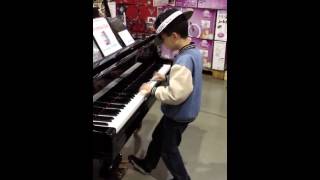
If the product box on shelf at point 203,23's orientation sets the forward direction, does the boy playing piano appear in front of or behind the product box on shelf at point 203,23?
in front

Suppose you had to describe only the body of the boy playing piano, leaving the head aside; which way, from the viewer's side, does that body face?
to the viewer's left

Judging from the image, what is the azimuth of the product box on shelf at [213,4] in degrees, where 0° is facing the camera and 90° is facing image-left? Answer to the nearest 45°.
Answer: approximately 0°

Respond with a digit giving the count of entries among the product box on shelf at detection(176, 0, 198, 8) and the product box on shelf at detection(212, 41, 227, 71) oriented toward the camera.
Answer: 2

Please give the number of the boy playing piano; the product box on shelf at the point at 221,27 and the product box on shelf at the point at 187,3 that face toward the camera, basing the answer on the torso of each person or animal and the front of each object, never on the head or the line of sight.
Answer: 2

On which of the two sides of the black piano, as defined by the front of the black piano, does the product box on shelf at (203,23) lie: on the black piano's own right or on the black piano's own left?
on the black piano's own left

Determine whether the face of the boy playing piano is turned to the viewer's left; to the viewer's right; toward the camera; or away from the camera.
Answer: to the viewer's left

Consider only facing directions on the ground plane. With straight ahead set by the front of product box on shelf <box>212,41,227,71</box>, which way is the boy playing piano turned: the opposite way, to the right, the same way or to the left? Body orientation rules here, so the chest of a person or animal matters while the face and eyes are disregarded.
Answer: to the right

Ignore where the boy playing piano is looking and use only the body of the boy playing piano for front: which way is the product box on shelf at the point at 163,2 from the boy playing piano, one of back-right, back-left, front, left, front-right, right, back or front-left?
right
